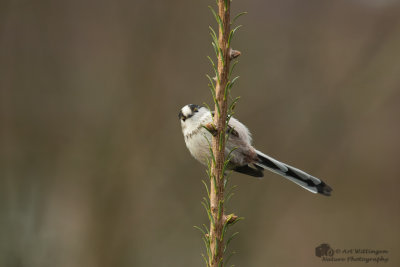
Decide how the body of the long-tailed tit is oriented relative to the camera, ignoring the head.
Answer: to the viewer's left
